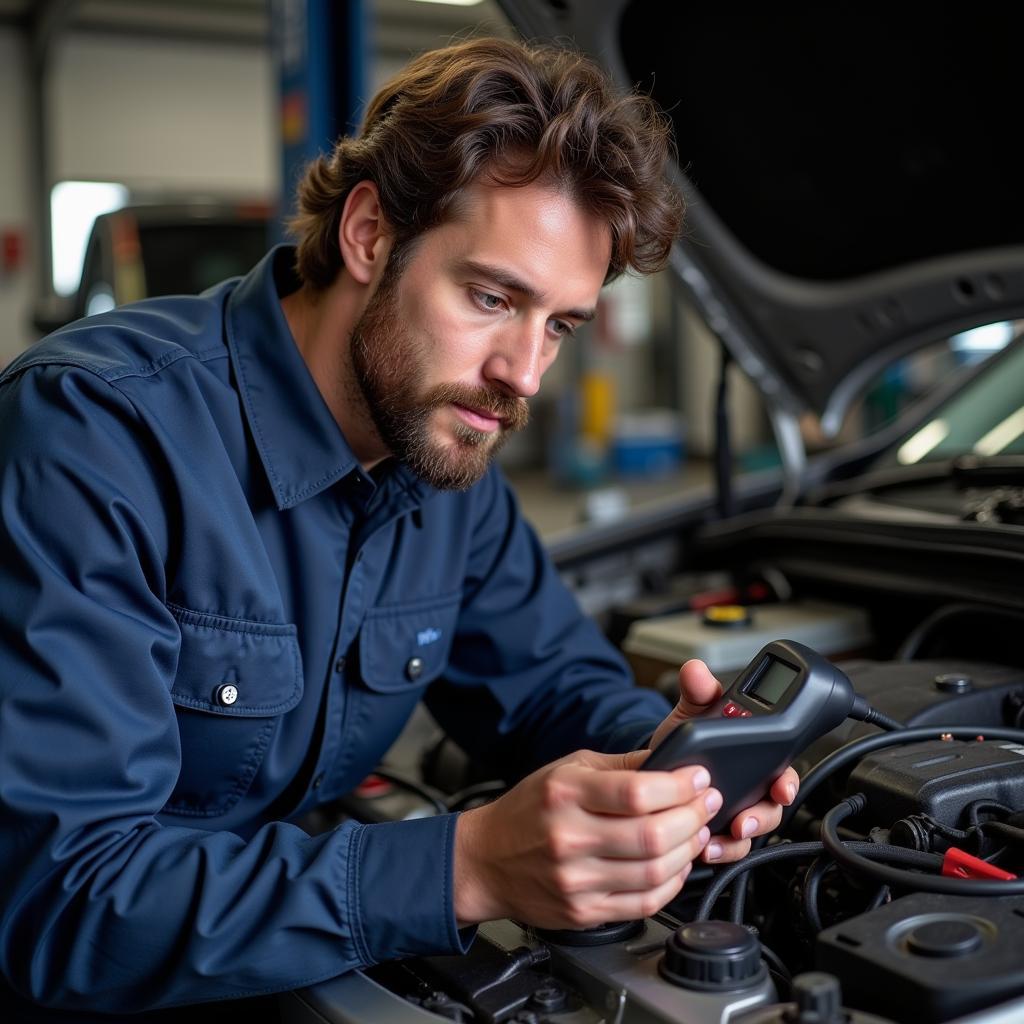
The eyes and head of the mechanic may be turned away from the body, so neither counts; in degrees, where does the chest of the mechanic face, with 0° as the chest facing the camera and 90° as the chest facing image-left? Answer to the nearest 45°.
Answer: approximately 315°

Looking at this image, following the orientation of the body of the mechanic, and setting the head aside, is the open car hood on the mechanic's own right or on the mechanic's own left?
on the mechanic's own left

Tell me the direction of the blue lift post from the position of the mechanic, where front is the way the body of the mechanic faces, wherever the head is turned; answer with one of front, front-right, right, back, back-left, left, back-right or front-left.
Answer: back-left
